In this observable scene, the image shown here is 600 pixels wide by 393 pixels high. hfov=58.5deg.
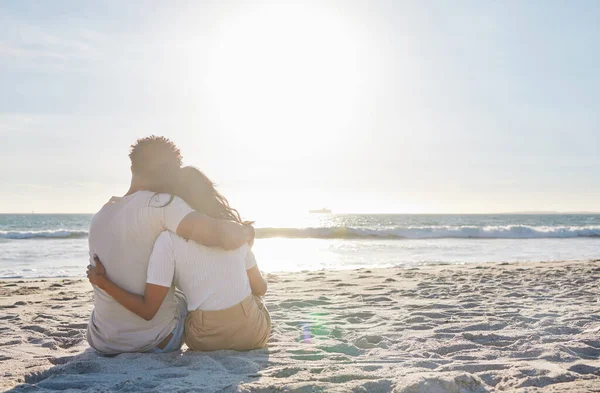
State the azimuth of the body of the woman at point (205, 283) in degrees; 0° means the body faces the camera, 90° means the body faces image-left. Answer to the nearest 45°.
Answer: approximately 180°
